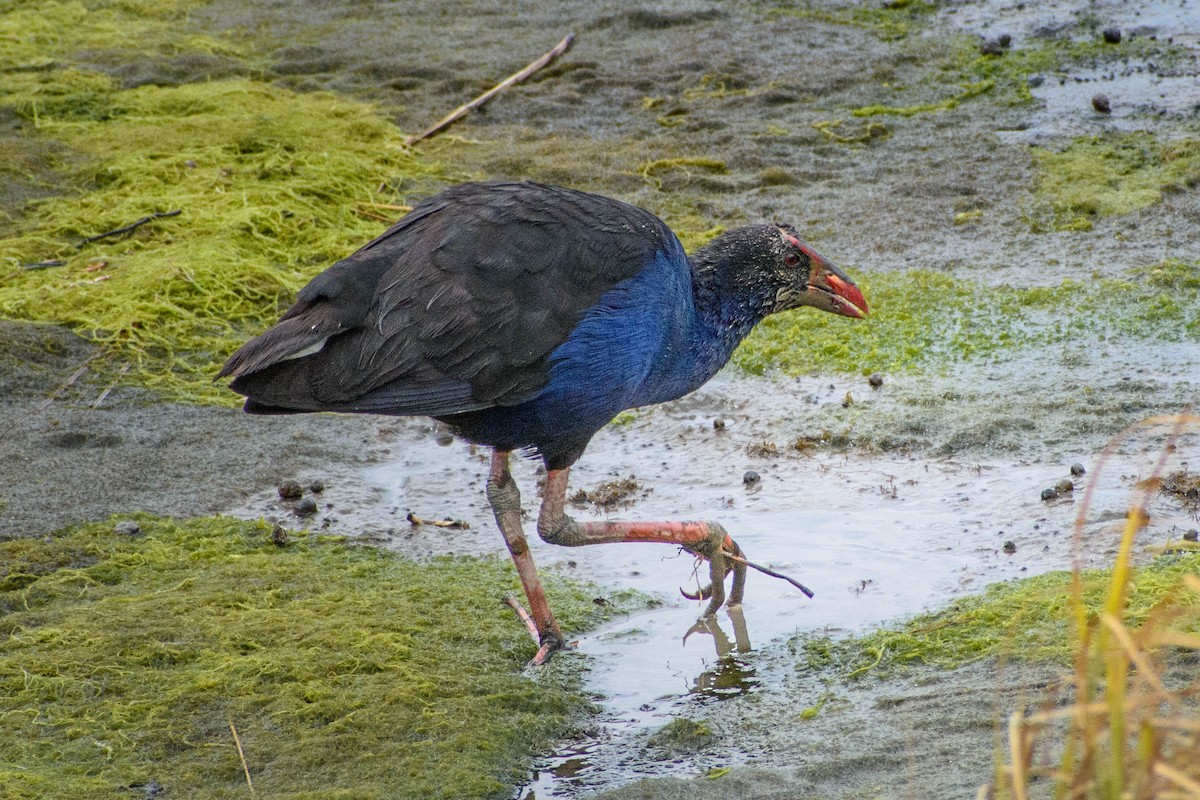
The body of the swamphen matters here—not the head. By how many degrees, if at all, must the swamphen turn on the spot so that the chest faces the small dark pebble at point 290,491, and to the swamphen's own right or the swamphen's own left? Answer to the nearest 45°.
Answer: approximately 135° to the swamphen's own left

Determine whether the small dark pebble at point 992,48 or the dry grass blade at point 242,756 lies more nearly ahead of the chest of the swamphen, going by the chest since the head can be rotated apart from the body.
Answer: the small dark pebble

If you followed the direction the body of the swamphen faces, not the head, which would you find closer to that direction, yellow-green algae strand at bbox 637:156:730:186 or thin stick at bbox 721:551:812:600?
the thin stick

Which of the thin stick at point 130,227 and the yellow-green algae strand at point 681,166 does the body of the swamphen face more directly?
the yellow-green algae strand

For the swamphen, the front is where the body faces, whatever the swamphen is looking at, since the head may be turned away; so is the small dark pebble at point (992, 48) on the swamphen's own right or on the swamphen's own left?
on the swamphen's own left

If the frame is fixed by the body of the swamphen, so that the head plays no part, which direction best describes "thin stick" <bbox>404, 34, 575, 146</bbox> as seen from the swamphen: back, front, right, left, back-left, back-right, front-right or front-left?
left

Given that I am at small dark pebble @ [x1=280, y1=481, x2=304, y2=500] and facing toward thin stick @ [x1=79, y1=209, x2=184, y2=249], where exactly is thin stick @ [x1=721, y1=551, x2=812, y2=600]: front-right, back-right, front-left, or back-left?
back-right

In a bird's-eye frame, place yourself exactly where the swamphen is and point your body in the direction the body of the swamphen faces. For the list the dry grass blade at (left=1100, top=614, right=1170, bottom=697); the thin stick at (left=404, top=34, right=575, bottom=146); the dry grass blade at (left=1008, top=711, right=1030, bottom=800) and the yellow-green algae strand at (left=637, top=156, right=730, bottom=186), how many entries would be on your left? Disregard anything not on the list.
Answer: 2

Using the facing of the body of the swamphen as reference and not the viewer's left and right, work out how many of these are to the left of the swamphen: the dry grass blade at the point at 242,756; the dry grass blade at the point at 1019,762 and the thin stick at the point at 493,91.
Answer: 1

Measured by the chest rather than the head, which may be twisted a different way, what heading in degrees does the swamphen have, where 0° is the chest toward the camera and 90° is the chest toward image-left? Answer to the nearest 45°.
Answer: approximately 270°

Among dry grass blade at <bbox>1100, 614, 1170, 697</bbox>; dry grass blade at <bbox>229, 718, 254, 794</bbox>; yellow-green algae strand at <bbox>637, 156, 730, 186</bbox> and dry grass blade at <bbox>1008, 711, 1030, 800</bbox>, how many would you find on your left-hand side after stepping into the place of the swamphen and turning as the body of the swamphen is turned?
1

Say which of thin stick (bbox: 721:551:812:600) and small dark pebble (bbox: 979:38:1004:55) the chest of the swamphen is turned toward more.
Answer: the thin stick
